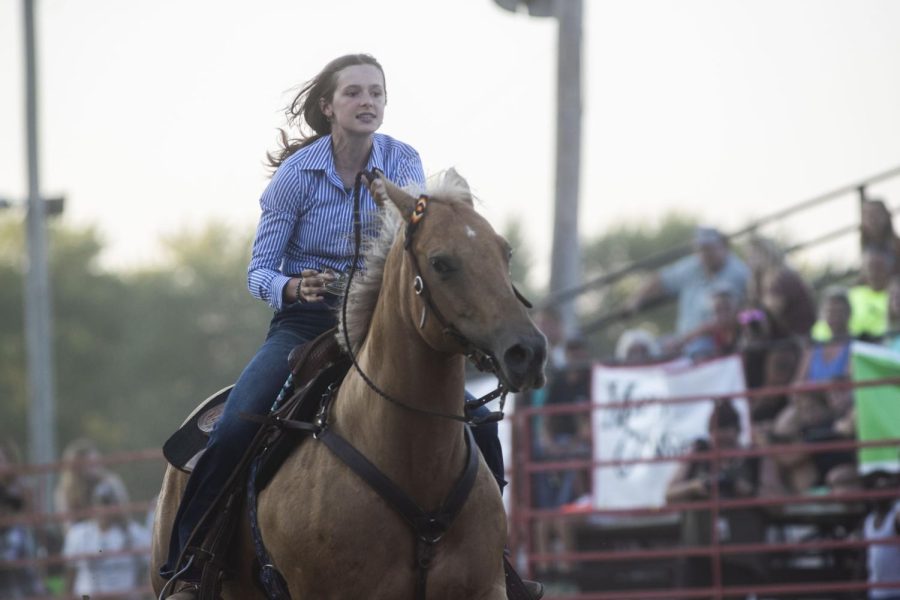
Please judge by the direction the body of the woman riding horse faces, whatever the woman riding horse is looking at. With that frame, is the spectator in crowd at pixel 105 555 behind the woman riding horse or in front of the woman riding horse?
behind

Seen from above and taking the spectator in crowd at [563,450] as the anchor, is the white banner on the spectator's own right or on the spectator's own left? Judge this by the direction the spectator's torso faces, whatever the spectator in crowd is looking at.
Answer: on the spectator's own left

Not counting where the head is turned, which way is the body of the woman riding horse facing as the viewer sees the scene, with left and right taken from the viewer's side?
facing the viewer and to the right of the viewer

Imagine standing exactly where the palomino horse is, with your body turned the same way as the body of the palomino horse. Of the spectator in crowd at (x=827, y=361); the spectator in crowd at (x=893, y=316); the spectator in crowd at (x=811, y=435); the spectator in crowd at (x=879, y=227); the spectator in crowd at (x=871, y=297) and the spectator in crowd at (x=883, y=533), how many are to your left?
6

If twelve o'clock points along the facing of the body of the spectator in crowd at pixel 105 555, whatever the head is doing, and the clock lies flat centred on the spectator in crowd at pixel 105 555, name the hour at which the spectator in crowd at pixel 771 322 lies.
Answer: the spectator in crowd at pixel 771 322 is roughly at 10 o'clock from the spectator in crowd at pixel 105 555.

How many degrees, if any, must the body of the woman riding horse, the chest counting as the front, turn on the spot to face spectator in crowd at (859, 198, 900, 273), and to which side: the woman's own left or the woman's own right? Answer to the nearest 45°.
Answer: approximately 90° to the woman's own left

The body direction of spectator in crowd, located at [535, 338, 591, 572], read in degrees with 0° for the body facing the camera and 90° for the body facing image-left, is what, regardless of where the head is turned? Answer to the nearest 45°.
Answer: approximately 45°
